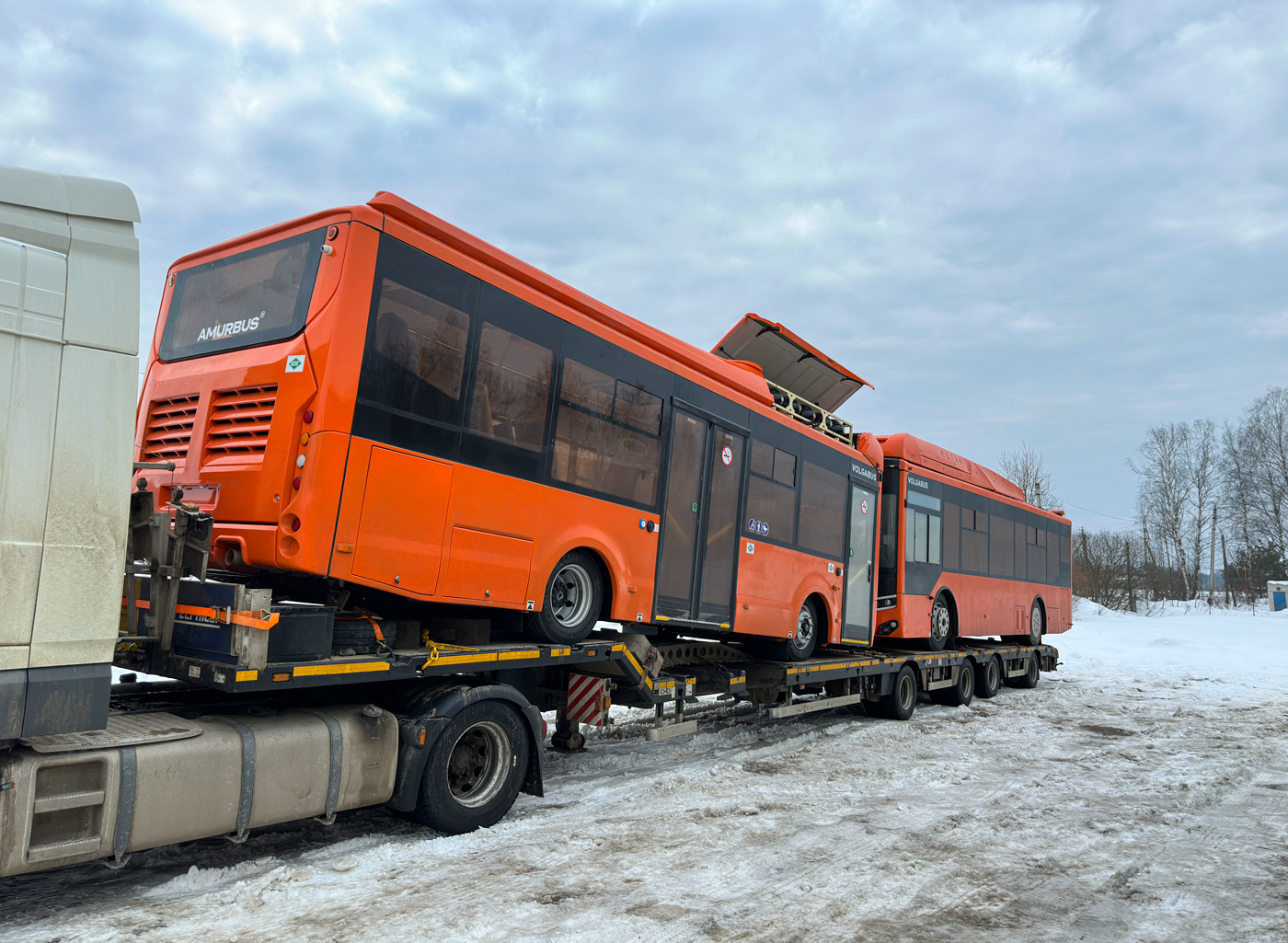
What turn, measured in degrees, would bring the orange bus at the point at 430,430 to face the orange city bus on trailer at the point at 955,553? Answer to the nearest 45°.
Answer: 0° — it already faces it

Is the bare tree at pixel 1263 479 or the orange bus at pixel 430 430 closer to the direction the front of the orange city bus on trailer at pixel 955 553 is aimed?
the orange bus

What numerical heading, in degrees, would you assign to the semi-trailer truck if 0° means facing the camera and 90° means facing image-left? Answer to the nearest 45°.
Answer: approximately 45°

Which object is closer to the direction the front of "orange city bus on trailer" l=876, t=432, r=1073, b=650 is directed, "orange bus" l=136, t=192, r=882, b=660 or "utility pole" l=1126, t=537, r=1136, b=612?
the orange bus

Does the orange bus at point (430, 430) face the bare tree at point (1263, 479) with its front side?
yes

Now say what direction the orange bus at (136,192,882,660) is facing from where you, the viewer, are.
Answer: facing away from the viewer and to the right of the viewer

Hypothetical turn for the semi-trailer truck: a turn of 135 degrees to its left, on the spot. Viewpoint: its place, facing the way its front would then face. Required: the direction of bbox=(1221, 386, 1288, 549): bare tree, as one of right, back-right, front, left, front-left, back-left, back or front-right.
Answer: front-left

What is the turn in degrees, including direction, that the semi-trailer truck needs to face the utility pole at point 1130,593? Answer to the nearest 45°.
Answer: approximately 180°

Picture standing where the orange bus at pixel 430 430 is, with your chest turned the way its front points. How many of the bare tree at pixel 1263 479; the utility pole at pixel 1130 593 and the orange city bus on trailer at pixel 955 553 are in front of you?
3
